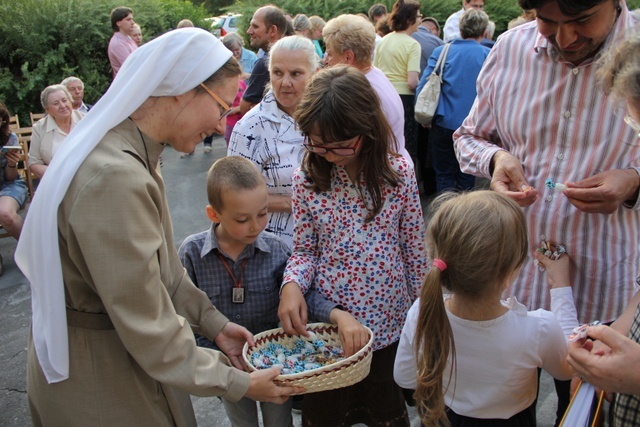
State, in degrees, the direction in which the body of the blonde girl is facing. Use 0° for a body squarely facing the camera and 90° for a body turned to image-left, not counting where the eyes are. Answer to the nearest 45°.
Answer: approximately 180°

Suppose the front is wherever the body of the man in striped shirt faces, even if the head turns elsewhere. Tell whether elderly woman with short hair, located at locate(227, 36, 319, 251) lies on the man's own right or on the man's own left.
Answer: on the man's own right

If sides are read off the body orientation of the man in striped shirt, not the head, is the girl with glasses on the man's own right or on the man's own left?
on the man's own right

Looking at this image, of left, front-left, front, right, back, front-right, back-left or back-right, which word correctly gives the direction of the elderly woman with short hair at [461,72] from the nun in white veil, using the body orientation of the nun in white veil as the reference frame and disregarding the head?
front-left

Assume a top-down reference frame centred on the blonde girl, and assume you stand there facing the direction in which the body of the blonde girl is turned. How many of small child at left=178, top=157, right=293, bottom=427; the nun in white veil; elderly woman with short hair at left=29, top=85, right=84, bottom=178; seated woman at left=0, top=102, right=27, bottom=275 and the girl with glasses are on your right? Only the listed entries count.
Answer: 0

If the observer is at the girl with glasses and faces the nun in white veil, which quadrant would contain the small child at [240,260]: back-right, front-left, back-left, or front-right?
front-right

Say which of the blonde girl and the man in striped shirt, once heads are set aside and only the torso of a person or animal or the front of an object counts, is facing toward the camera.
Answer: the man in striped shirt

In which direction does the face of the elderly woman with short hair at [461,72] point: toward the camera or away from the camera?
away from the camera

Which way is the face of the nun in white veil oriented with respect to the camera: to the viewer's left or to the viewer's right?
to the viewer's right

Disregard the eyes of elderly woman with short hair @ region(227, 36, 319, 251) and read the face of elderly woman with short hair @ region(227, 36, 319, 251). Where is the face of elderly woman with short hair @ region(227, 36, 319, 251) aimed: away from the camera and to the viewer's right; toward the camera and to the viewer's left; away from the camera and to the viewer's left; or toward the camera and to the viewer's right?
toward the camera and to the viewer's left

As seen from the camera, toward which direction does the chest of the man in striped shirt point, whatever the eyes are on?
toward the camera

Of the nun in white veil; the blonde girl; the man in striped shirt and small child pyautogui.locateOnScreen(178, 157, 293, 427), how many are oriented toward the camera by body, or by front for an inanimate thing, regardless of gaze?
2

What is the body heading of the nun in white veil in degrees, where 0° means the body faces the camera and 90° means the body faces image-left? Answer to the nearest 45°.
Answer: approximately 270°

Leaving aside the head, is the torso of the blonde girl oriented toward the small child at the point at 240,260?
no

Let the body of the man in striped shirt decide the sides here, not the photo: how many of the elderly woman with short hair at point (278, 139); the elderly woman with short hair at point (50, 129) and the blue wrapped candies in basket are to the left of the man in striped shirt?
0

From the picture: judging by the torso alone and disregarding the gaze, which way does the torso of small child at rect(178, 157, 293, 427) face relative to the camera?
toward the camera

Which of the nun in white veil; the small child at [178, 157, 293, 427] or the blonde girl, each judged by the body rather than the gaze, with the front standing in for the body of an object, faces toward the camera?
the small child

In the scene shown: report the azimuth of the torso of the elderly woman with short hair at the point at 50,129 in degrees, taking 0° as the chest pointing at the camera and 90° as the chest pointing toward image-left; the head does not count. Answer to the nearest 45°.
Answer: approximately 315°
